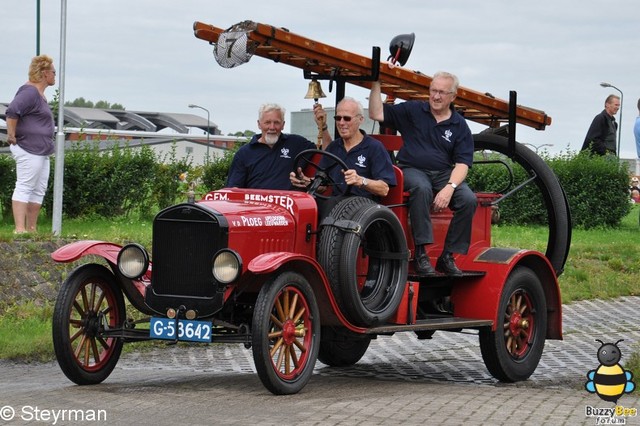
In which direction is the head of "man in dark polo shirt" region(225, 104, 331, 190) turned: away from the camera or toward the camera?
toward the camera

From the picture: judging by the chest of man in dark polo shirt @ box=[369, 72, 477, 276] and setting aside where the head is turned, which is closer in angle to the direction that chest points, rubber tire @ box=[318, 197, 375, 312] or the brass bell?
the rubber tire

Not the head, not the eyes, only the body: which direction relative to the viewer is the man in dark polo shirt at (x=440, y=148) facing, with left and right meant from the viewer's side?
facing the viewer

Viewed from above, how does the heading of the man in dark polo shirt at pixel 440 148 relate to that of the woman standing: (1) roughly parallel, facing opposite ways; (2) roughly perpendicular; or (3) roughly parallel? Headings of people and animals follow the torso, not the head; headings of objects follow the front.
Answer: roughly perpendicular

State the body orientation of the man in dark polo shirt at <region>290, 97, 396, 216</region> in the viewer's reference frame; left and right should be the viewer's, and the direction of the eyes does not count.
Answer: facing the viewer and to the left of the viewer

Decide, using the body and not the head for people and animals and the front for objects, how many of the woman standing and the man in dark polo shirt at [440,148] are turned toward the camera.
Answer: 1

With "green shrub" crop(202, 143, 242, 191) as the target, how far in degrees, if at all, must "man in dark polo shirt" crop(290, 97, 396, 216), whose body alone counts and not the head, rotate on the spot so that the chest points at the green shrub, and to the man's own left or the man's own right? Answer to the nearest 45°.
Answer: approximately 135° to the man's own right

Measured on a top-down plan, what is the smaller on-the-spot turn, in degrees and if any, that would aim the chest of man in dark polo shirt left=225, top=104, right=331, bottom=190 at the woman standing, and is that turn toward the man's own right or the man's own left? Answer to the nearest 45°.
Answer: approximately 135° to the man's own right

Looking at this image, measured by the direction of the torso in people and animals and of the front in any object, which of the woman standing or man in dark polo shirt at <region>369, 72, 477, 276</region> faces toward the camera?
the man in dark polo shirt

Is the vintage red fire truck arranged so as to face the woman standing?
no

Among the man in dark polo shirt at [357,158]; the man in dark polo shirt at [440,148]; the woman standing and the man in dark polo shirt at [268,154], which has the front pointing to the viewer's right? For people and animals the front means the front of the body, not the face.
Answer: the woman standing

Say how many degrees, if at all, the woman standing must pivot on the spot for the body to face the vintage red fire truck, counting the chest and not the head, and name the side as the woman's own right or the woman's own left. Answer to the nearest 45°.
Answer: approximately 90° to the woman's own right

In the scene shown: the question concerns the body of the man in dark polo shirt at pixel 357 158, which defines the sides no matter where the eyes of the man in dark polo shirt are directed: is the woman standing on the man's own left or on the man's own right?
on the man's own right

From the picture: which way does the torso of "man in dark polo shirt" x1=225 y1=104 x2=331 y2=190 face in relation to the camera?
toward the camera
